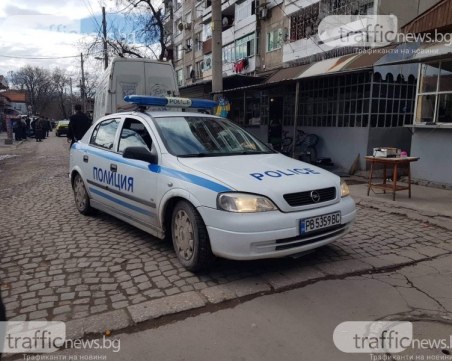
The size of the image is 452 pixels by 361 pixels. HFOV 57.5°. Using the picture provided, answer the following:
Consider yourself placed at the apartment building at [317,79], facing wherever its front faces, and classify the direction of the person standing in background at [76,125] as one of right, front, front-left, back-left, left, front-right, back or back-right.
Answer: front

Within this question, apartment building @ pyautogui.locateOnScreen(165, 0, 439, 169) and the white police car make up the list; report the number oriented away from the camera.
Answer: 0

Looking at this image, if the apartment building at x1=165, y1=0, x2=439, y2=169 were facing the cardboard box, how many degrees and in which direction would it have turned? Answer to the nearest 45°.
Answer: approximately 45° to its left

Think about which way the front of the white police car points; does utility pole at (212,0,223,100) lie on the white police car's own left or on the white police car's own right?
on the white police car's own left

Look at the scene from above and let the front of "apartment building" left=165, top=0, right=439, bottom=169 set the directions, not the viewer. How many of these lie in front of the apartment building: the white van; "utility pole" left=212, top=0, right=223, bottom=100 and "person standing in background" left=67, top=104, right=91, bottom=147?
3

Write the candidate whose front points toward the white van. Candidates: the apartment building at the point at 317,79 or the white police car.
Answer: the apartment building

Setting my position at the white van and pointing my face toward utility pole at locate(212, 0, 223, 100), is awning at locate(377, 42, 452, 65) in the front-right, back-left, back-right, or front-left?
front-right

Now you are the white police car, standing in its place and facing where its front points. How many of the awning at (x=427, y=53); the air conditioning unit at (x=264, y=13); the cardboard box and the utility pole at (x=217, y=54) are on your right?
0

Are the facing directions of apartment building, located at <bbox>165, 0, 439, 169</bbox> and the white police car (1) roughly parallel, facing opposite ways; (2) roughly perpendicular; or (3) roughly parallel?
roughly perpendicular

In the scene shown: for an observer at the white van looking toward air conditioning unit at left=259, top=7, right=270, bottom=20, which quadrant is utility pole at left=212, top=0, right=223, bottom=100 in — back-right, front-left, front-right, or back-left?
front-right

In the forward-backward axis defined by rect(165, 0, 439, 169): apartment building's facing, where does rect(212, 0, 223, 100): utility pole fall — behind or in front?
in front

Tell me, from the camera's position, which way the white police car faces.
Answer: facing the viewer and to the right of the viewer

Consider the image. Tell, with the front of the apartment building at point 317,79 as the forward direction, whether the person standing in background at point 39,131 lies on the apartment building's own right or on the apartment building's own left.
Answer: on the apartment building's own right

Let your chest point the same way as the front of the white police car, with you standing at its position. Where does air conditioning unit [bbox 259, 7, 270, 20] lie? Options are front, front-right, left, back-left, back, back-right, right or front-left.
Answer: back-left

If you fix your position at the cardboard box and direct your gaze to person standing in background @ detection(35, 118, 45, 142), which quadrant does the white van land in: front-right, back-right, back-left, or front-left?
front-left

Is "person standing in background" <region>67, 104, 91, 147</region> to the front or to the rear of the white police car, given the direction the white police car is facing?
to the rear

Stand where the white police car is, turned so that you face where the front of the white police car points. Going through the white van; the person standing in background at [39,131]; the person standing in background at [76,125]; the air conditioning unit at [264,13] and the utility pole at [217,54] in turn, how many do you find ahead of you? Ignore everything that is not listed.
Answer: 0

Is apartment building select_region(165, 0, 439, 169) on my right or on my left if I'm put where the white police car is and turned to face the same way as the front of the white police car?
on my left

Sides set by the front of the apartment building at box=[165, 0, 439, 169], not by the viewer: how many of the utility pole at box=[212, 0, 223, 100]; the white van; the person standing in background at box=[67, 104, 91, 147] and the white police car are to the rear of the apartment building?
0

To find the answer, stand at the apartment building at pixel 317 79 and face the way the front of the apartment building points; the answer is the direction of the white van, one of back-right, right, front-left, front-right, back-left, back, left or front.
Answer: front

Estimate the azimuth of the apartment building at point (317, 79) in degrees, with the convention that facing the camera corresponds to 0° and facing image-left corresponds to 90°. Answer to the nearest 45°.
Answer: approximately 45°

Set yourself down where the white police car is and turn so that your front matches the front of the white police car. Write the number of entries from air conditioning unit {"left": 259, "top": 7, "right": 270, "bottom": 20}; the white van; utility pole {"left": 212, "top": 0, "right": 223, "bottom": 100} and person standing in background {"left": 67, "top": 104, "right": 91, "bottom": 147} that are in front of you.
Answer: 0
